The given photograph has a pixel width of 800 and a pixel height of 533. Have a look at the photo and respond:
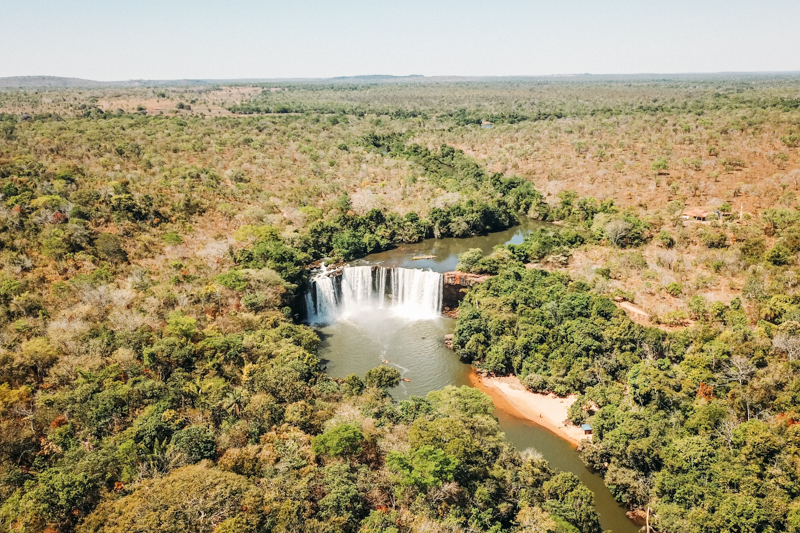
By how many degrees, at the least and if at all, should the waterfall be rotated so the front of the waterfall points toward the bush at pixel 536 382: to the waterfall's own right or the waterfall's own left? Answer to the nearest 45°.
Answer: approximately 45° to the waterfall's own left

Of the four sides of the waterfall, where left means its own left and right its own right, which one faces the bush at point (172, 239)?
right

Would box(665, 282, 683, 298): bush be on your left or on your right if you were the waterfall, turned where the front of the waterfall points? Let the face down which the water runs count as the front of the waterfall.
on your left

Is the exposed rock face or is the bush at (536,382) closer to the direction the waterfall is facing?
the bush

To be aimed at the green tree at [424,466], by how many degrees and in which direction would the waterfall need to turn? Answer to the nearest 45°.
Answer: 0° — it already faces it

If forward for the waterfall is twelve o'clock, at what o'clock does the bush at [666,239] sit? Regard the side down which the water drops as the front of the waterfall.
The bush is roughly at 9 o'clock from the waterfall.

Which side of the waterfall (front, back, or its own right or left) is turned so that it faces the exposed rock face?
left

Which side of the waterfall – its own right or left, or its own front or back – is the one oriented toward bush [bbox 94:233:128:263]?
right

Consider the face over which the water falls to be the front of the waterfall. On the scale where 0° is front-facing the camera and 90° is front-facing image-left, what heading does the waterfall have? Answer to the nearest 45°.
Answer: approximately 0°

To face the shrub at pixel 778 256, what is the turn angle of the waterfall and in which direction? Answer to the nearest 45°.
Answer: approximately 90° to its left

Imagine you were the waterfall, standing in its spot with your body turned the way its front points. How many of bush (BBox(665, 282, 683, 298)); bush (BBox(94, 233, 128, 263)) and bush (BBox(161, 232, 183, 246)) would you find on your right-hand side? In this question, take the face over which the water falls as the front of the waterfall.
2
